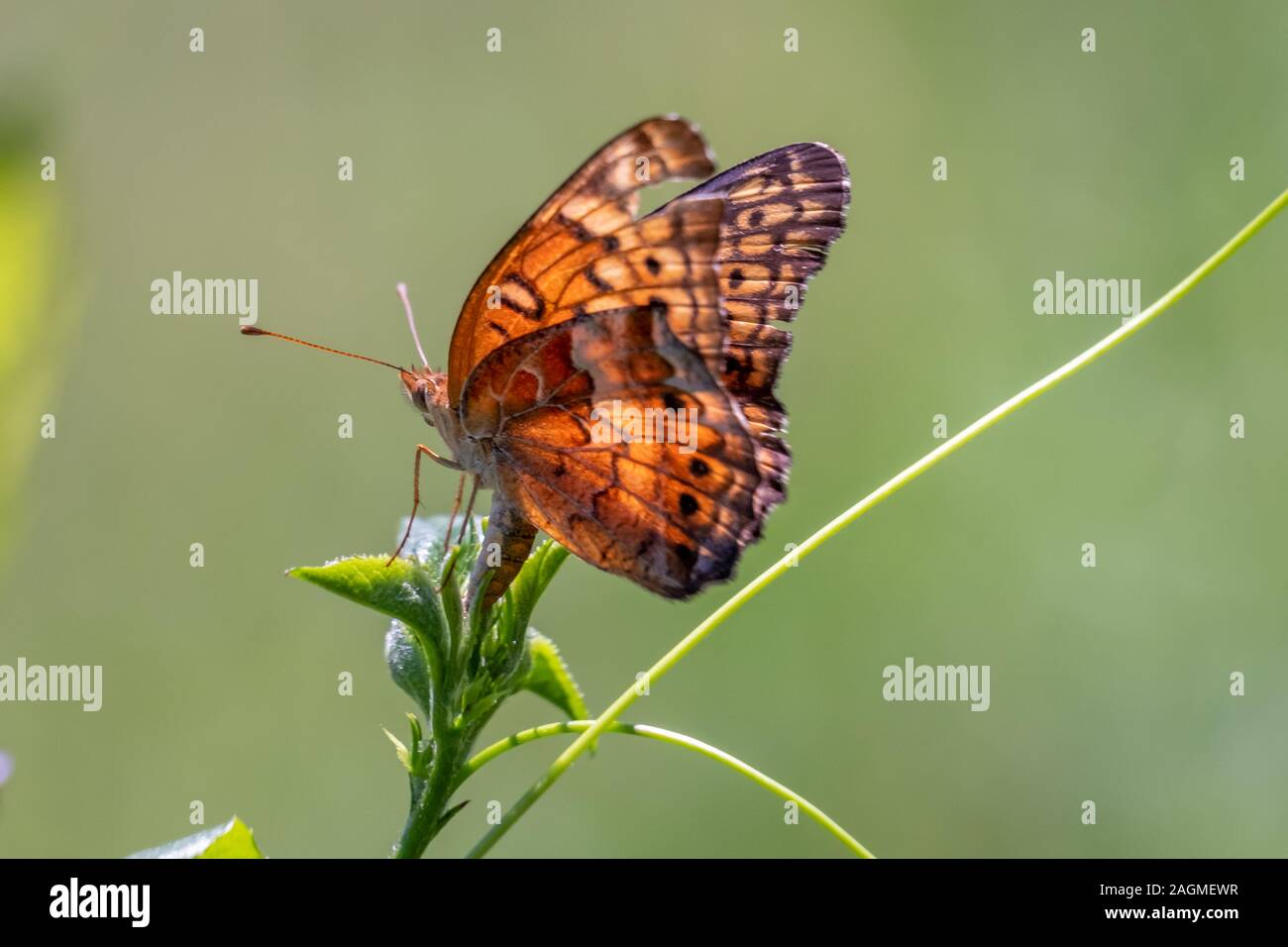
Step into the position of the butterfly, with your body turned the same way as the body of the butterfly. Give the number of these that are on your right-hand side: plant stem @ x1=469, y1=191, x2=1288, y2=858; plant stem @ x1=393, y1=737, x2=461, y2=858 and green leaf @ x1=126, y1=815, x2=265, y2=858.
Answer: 0

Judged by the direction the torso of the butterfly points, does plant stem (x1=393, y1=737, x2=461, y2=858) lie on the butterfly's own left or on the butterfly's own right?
on the butterfly's own left

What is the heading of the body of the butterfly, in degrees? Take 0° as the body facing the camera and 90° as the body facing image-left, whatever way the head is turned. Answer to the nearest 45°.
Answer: approximately 90°

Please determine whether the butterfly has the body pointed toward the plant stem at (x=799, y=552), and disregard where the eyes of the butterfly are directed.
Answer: no

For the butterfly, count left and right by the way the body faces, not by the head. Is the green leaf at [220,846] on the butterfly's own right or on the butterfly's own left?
on the butterfly's own left
